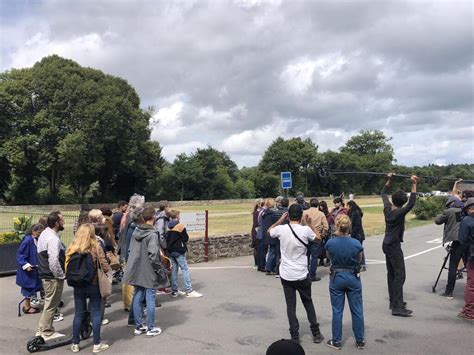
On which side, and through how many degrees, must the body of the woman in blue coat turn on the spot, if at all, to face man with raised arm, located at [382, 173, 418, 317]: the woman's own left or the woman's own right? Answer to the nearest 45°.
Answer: approximately 45° to the woman's own right

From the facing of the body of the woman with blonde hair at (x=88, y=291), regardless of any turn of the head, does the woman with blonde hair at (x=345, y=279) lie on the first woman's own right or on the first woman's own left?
on the first woman's own right

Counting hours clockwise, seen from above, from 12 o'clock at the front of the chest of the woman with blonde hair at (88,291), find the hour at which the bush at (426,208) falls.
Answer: The bush is roughly at 12 o'clock from the woman with blonde hair.

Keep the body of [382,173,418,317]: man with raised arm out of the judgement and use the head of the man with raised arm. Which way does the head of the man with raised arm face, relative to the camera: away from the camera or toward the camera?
away from the camera

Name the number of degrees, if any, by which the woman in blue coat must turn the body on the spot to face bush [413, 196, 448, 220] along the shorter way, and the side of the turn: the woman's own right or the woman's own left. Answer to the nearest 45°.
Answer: approximately 45° to the woman's own left

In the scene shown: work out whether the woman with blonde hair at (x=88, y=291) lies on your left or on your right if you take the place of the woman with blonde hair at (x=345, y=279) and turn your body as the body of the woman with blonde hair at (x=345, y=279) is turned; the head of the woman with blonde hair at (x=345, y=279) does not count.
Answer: on your left

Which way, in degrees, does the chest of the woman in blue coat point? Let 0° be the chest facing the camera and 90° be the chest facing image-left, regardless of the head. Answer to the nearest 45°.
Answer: approximately 270°

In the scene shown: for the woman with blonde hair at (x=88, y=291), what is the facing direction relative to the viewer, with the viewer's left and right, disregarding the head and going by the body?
facing away from the viewer and to the right of the viewer

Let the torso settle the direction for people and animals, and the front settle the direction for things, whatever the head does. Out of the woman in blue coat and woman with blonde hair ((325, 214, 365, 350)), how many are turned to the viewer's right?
1

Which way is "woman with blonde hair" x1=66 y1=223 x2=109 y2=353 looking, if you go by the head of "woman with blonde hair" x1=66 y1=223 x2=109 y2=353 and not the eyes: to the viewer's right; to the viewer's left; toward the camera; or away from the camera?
away from the camera

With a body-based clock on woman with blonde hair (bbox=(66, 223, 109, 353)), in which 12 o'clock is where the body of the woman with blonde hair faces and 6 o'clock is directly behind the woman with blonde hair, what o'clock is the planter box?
The planter box is roughly at 10 o'clock from the woman with blonde hair.

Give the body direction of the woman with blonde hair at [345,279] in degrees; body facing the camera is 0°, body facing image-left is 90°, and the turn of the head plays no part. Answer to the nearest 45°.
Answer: approximately 180°

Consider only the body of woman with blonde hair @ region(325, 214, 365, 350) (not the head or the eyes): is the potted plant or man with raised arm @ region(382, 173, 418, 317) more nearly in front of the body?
the man with raised arm
